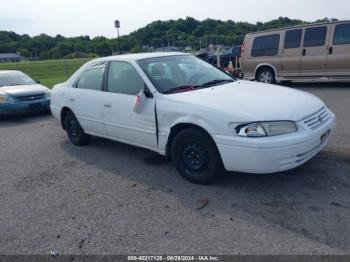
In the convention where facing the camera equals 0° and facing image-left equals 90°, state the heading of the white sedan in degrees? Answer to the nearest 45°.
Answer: approximately 315°
